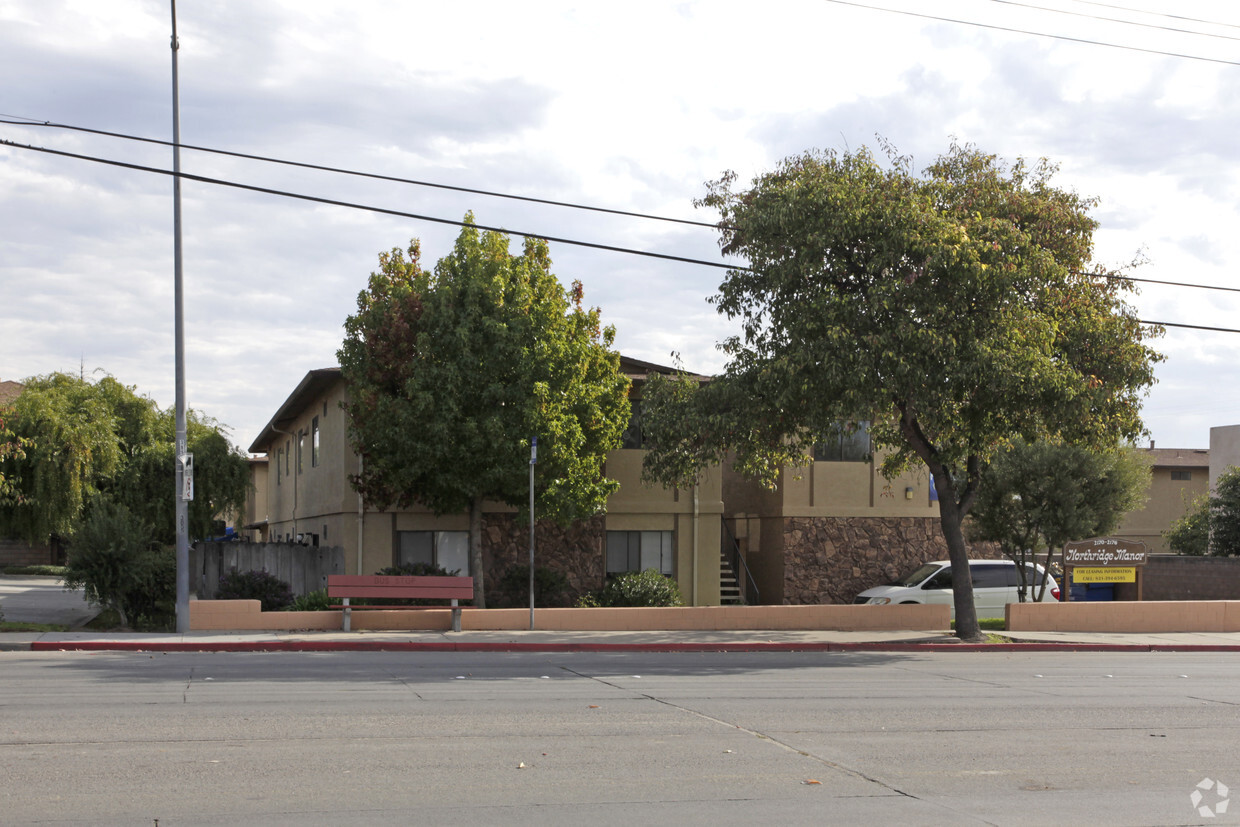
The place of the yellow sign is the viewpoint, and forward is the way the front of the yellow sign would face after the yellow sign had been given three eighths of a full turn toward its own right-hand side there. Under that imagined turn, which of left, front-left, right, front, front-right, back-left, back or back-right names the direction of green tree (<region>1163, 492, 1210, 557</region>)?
front-right

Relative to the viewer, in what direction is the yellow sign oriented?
toward the camera

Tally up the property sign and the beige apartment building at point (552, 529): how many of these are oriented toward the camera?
2

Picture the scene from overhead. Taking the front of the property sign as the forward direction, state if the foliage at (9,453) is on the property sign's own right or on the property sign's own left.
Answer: on the property sign's own right

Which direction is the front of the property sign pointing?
toward the camera

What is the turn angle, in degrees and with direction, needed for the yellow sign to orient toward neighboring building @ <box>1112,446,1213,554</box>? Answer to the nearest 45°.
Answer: approximately 180°

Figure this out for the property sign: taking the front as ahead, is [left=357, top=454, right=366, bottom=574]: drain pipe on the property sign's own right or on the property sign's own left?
on the property sign's own right

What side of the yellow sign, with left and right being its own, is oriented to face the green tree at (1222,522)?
back

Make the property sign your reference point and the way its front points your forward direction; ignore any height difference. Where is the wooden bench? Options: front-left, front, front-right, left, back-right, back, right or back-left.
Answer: front-right

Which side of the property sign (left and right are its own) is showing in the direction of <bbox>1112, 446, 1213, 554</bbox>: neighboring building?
back

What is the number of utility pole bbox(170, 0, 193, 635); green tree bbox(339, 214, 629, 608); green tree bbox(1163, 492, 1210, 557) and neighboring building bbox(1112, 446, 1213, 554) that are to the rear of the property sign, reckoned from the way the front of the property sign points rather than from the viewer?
2

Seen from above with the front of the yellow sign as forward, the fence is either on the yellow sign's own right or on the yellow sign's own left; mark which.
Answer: on the yellow sign's own right

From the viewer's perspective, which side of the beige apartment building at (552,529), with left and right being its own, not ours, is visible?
front
